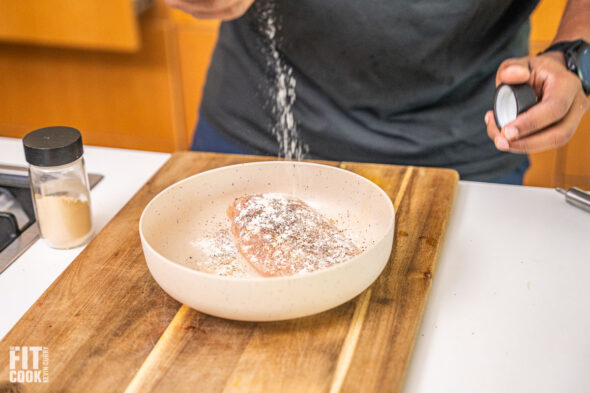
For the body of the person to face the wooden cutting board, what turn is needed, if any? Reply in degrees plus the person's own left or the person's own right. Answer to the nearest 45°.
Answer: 0° — they already face it

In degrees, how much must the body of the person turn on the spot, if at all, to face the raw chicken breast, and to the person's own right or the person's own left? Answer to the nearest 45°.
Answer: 0° — they already face it

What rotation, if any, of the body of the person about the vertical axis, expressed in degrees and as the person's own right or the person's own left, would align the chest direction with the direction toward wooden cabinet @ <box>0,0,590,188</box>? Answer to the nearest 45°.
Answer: approximately 135° to the person's own right

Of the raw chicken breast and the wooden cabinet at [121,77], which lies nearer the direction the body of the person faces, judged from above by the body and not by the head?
the raw chicken breast

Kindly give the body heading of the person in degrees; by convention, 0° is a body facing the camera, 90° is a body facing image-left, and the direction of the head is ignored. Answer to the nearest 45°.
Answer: approximately 0°

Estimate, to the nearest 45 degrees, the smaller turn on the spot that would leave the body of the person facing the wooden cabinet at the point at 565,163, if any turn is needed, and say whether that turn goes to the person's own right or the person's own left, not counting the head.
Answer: approximately 135° to the person's own left

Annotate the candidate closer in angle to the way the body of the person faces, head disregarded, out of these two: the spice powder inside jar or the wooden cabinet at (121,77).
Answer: the spice powder inside jar
